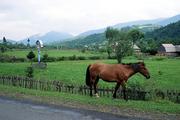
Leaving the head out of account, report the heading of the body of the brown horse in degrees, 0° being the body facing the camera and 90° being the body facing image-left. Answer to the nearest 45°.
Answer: approximately 270°
